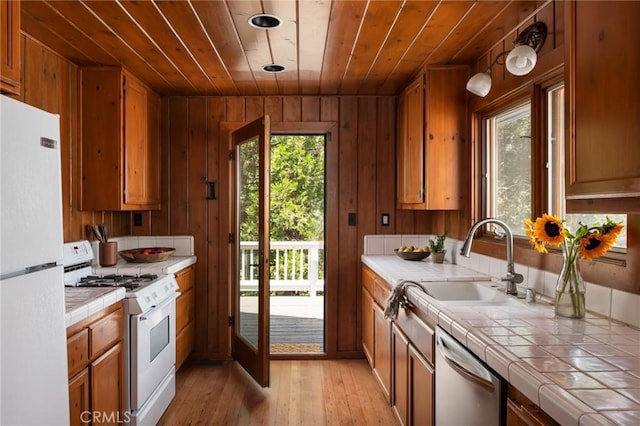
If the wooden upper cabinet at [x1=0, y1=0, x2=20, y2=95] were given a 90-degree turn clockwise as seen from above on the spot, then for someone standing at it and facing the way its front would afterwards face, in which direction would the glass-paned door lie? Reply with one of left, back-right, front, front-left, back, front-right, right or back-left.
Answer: back

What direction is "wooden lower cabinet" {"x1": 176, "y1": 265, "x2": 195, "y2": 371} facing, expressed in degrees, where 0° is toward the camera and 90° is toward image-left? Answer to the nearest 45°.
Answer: approximately 270°

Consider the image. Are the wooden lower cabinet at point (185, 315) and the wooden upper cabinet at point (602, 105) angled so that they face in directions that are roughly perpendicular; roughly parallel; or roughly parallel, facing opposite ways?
roughly parallel, facing opposite ways

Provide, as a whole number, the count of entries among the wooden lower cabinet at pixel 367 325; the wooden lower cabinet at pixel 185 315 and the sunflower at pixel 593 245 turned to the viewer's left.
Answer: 1

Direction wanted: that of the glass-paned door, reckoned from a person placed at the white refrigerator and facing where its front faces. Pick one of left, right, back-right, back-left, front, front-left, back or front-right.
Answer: left

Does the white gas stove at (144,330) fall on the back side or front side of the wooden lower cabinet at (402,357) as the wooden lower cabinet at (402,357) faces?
on the front side

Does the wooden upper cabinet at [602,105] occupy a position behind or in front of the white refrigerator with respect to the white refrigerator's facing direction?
in front

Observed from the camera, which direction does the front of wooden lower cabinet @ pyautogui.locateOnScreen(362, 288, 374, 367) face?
facing to the left of the viewer

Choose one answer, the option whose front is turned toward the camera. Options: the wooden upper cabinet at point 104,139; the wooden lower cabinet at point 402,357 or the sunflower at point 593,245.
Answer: the sunflower

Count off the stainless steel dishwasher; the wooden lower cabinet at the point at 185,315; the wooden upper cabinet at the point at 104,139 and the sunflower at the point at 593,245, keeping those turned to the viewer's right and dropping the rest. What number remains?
2

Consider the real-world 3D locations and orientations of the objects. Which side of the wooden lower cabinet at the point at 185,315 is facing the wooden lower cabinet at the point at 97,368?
right

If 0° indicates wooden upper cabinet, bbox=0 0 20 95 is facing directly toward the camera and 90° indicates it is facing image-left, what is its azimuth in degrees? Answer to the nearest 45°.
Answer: approximately 315°

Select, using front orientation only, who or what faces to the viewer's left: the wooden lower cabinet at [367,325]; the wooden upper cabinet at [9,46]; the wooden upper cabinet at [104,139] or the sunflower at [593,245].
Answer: the wooden lower cabinet

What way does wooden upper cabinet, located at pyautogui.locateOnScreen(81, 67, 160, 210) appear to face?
to the viewer's right
